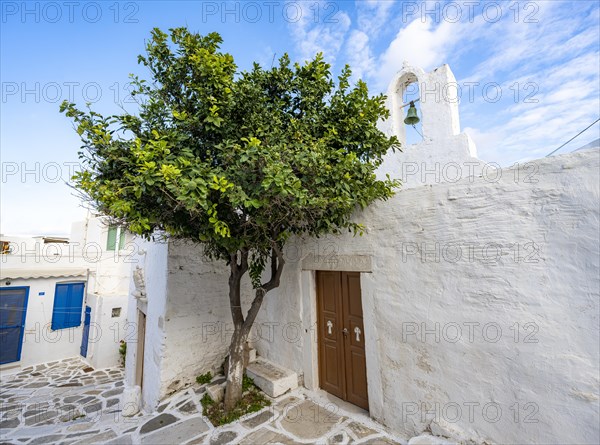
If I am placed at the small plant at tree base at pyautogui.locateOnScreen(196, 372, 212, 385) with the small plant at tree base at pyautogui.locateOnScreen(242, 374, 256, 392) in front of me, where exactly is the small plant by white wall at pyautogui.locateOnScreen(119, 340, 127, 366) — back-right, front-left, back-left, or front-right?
back-left

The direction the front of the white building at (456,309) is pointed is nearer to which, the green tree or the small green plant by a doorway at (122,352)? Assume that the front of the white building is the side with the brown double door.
the green tree

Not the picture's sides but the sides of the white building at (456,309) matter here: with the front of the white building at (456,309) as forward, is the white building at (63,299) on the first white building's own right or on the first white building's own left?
on the first white building's own right

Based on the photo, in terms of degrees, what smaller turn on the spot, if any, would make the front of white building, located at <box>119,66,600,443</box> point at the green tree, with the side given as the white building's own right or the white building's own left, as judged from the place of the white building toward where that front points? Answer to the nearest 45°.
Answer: approximately 45° to the white building's own right

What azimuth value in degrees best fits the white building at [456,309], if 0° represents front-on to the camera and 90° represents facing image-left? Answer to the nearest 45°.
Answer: approximately 45°

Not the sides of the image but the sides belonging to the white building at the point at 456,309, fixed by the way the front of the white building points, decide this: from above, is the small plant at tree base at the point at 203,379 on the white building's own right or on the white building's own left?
on the white building's own right

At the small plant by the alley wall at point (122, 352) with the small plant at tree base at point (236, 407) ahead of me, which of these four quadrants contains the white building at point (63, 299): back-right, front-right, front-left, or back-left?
back-right

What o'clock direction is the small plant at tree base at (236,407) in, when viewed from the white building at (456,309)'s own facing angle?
The small plant at tree base is roughly at 2 o'clock from the white building.
